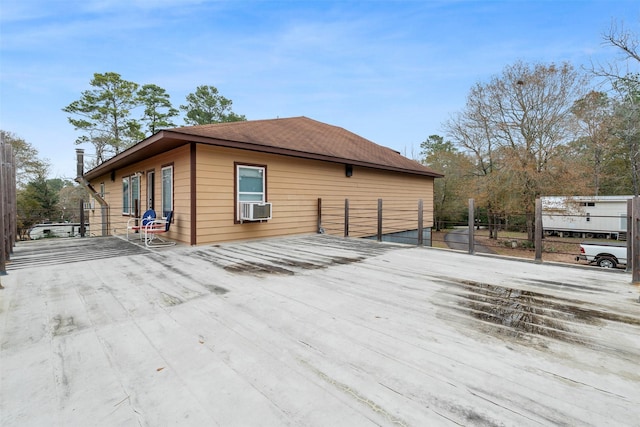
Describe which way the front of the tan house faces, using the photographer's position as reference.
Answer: facing the viewer and to the left of the viewer

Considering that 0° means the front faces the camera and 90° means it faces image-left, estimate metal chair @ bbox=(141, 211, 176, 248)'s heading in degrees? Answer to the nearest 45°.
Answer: approximately 90°

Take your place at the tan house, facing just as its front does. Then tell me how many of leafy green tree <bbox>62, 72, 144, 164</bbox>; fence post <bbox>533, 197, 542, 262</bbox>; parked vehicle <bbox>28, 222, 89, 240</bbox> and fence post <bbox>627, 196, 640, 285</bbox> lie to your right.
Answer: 2

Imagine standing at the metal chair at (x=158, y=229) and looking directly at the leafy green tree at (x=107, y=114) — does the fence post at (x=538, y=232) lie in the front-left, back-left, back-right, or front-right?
back-right

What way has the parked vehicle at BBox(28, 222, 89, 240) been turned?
to the viewer's left

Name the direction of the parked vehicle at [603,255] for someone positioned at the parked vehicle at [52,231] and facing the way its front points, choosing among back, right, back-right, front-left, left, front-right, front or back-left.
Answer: back-left

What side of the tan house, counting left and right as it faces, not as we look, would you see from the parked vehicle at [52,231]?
right

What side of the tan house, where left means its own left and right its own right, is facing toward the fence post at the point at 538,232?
left

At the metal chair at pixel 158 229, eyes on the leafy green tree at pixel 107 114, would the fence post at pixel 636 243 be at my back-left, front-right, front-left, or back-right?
back-right

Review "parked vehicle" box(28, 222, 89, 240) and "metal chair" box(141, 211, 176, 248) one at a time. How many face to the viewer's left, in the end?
2

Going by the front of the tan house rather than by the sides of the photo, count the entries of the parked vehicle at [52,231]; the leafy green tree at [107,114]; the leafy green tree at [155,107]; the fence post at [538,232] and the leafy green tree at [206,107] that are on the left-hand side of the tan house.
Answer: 1

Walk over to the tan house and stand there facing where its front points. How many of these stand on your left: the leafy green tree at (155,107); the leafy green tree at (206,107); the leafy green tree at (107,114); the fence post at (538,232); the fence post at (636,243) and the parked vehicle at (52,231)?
2

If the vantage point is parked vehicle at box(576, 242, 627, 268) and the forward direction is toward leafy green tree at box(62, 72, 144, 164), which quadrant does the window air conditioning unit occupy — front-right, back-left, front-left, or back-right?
front-left

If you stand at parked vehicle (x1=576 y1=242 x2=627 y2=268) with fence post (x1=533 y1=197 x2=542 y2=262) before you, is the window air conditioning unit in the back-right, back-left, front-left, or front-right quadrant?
front-right

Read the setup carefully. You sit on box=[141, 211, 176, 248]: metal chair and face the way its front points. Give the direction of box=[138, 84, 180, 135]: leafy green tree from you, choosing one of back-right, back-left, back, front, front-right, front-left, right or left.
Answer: right
